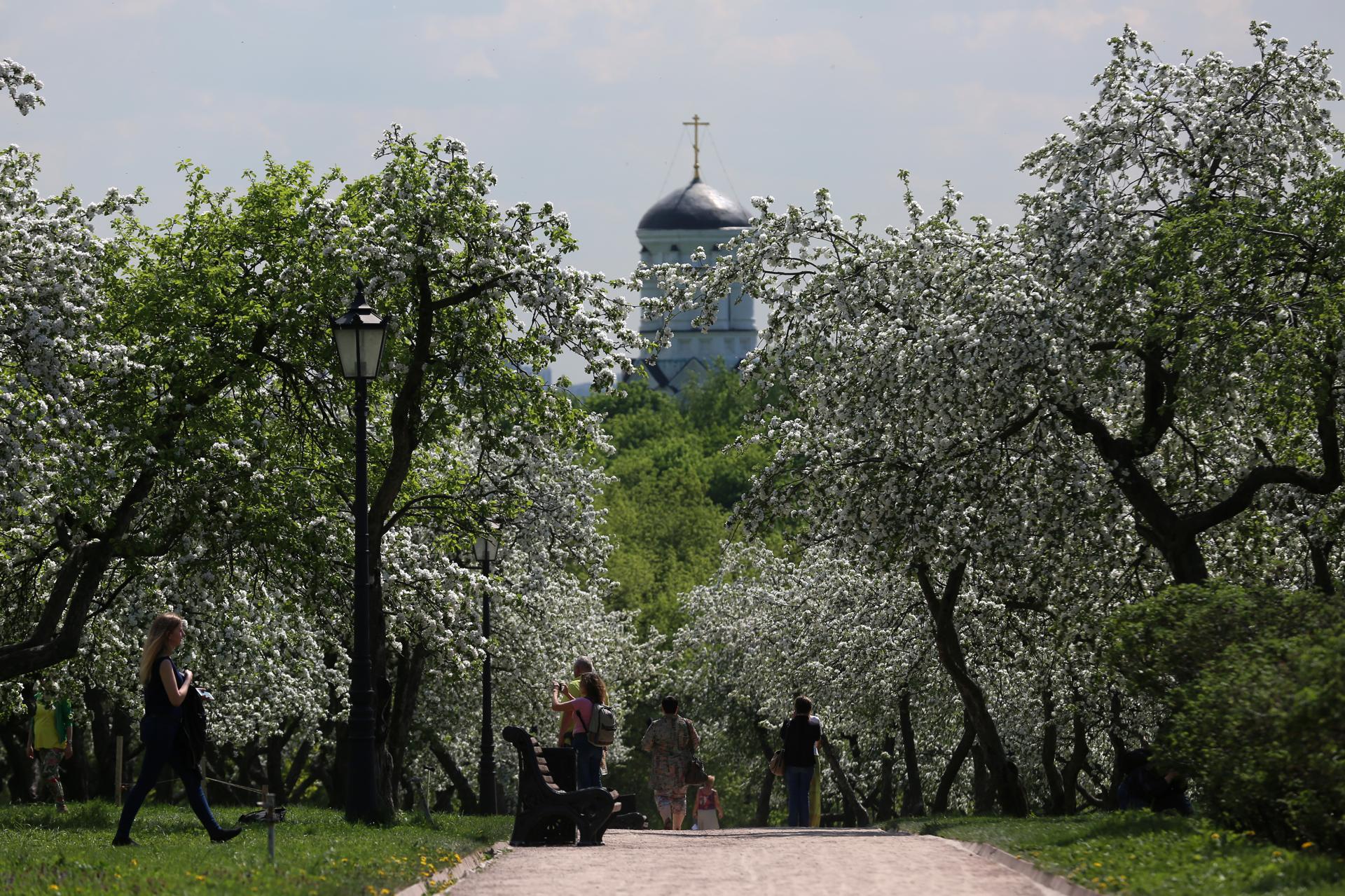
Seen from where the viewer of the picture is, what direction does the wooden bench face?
facing to the right of the viewer

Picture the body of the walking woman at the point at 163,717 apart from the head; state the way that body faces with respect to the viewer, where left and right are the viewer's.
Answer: facing to the right of the viewer

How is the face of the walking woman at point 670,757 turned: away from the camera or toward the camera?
away from the camera

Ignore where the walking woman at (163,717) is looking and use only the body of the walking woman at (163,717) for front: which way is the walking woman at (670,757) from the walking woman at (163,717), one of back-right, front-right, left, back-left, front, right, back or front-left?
front-left

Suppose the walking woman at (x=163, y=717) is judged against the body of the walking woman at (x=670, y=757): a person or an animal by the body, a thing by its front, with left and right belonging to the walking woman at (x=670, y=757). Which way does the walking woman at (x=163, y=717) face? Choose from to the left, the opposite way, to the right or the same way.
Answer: to the right

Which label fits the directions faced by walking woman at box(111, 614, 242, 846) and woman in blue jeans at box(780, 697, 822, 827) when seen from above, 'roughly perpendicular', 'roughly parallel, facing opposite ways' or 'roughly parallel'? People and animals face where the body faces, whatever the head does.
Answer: roughly perpendicular

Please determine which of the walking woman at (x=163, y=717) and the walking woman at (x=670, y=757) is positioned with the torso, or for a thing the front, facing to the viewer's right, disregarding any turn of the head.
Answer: the walking woman at (x=163, y=717)

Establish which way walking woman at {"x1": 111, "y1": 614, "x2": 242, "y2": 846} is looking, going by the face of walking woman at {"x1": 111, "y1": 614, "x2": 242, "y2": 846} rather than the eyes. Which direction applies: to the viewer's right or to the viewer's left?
to the viewer's right

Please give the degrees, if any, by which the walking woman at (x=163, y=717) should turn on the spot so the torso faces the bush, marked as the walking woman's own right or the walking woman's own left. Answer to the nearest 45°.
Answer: approximately 45° to the walking woman's own right

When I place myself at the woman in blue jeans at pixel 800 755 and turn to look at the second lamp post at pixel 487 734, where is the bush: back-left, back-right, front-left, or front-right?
back-left

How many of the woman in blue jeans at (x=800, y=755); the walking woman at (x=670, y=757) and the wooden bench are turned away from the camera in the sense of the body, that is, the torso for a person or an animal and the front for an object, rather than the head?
2

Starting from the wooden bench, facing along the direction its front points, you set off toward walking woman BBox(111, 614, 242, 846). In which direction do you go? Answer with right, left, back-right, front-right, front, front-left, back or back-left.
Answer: back-right

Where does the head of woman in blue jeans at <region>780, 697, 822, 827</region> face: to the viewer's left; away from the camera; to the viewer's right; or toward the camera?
away from the camera

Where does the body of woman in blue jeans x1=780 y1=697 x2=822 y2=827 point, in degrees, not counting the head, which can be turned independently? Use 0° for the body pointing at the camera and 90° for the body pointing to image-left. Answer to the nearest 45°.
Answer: approximately 180°

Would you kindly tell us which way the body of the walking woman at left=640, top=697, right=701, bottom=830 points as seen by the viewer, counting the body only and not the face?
away from the camera
